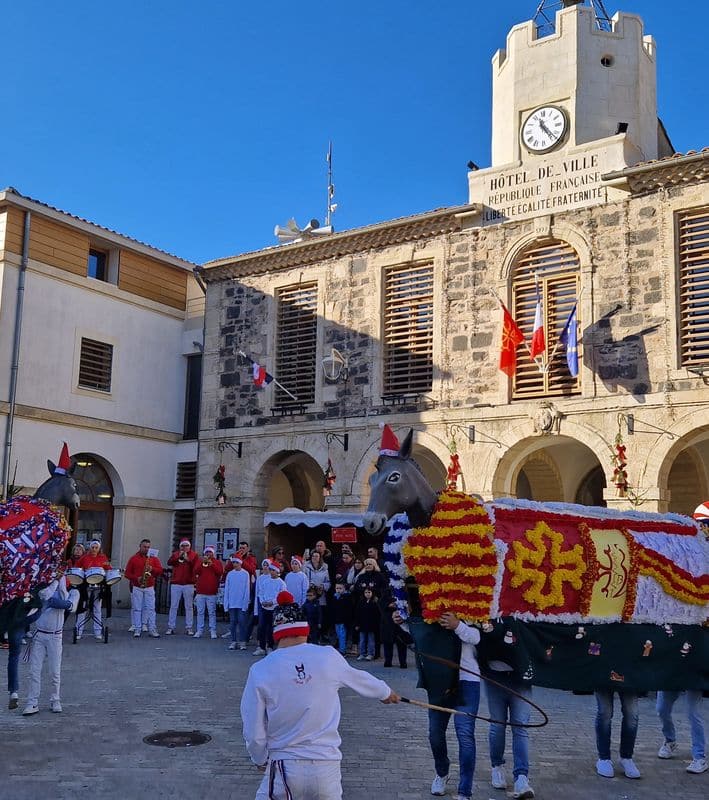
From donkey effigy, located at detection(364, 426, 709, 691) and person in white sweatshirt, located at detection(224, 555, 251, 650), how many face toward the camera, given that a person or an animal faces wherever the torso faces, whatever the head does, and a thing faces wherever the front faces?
1

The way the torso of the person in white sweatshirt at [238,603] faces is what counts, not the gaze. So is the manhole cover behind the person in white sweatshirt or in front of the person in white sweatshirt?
in front

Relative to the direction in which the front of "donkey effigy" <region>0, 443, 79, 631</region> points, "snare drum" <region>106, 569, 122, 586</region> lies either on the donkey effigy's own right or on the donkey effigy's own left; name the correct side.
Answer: on the donkey effigy's own left

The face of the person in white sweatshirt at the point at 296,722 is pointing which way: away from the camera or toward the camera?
away from the camera

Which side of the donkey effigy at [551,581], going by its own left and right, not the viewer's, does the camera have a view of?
left

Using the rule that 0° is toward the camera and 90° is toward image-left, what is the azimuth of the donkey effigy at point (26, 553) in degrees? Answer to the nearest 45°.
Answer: approximately 270°

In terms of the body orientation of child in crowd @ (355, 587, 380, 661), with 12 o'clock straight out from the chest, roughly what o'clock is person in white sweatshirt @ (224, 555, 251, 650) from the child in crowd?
The person in white sweatshirt is roughly at 4 o'clock from the child in crowd.

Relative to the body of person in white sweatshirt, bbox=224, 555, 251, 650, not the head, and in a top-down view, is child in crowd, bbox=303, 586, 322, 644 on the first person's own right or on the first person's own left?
on the first person's own left

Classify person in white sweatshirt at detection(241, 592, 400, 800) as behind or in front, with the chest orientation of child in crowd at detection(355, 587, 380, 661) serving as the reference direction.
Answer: in front
